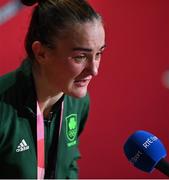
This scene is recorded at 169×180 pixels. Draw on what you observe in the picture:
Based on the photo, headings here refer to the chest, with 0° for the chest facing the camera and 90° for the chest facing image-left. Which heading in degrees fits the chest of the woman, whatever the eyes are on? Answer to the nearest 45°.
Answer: approximately 315°

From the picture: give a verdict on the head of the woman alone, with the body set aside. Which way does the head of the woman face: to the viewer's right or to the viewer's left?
to the viewer's right
